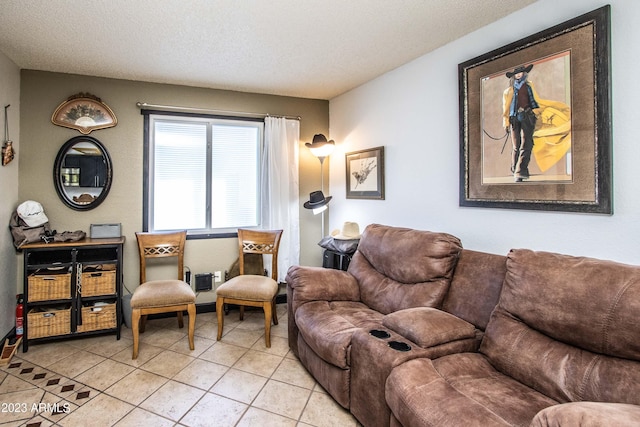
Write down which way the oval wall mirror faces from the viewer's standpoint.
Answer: facing the viewer

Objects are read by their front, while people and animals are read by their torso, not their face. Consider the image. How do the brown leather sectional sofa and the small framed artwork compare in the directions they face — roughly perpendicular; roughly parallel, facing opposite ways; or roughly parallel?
roughly parallel

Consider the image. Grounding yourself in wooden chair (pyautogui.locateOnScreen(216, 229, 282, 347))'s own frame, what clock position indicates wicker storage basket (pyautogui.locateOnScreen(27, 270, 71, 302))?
The wicker storage basket is roughly at 2 o'clock from the wooden chair.

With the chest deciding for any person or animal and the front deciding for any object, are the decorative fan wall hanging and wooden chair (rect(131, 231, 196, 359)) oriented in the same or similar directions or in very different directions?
same or similar directions

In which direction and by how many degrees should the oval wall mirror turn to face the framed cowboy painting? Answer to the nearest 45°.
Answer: approximately 45° to its left

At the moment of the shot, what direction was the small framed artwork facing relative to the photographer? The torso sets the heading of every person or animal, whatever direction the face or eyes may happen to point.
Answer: facing the viewer and to the left of the viewer

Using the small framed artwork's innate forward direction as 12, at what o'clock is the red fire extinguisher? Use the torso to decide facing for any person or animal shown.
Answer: The red fire extinguisher is roughly at 1 o'clock from the small framed artwork.

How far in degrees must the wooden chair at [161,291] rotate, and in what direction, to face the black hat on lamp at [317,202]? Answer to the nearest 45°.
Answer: approximately 90° to its left

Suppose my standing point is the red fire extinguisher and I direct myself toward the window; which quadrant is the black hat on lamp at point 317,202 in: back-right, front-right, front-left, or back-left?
front-right

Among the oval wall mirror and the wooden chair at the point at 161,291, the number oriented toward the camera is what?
2

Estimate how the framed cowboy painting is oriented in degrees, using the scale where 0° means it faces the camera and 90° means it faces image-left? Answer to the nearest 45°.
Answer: approximately 45°

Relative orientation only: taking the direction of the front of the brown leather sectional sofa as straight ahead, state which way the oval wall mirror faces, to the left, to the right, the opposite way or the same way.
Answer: to the left

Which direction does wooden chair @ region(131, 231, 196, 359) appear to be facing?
toward the camera

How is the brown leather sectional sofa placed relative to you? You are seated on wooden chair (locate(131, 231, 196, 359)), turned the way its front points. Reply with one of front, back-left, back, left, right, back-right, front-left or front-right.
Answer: front-left

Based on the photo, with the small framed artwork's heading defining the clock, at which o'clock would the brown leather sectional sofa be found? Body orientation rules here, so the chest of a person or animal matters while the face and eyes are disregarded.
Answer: The brown leather sectional sofa is roughly at 10 o'clock from the small framed artwork.
